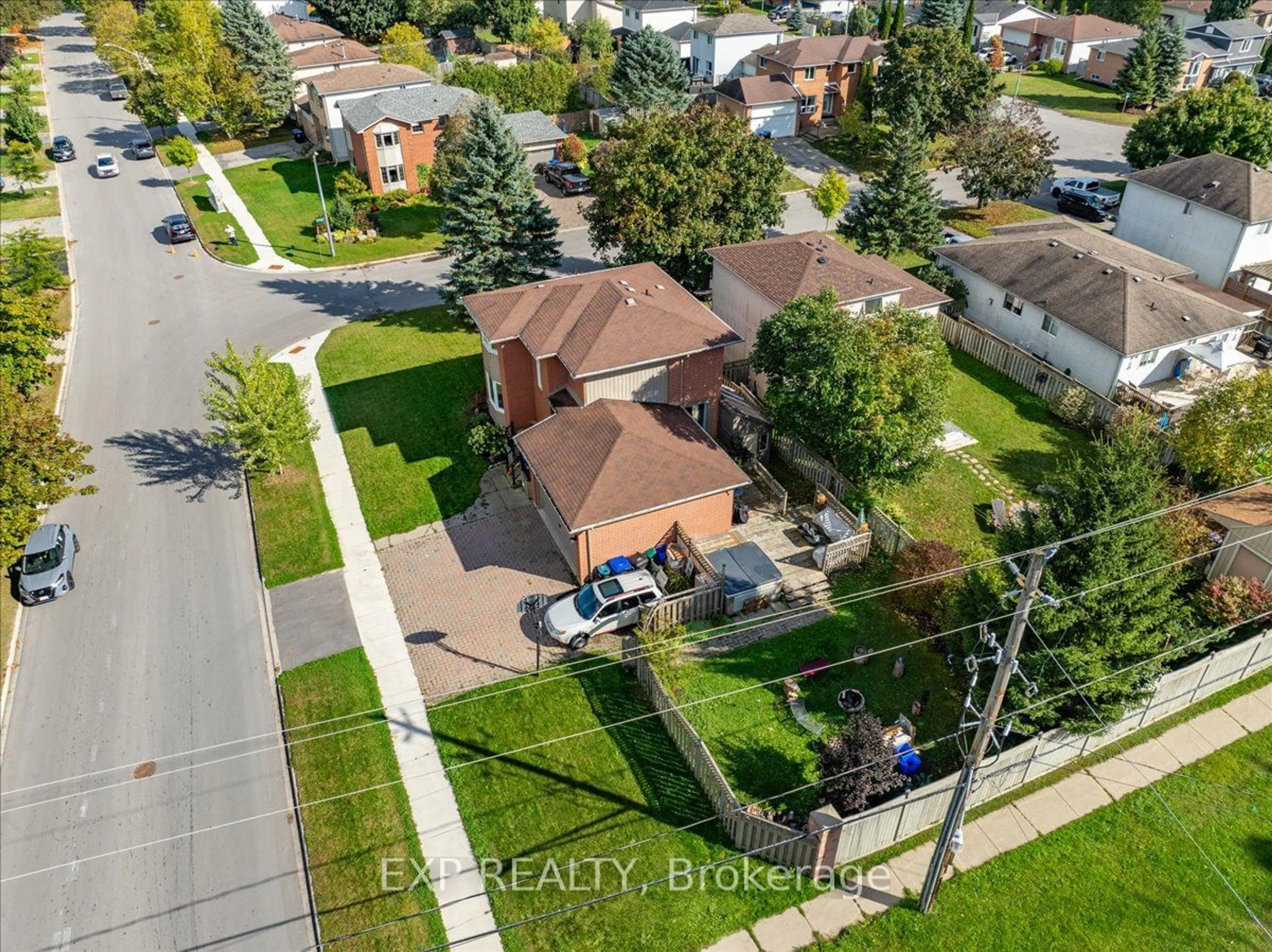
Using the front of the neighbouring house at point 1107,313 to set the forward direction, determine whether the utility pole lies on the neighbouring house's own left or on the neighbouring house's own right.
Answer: on the neighbouring house's own left

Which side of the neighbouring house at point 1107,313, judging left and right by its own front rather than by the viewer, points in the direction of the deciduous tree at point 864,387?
left

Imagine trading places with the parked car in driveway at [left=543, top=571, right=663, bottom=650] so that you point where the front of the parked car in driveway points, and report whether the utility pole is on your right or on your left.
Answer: on your left

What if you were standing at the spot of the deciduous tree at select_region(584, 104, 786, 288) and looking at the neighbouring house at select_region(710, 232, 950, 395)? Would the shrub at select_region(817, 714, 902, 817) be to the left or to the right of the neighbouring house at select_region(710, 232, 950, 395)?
right

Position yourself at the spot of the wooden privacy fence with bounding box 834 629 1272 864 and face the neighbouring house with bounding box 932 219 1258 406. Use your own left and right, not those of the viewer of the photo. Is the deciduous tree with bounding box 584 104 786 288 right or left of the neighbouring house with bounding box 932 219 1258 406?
left

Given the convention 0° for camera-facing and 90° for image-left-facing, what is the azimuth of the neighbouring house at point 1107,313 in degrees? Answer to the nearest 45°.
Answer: approximately 135°

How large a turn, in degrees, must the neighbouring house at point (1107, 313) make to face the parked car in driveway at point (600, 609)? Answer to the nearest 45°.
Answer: approximately 90° to its left

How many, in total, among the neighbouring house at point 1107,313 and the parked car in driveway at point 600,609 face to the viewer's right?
0

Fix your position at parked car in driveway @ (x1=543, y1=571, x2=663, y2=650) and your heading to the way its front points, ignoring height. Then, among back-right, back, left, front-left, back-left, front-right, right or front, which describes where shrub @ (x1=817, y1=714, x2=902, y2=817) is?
left

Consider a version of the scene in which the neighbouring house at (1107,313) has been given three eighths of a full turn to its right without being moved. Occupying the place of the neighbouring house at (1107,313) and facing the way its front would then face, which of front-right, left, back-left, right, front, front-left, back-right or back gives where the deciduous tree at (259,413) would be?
back-right
